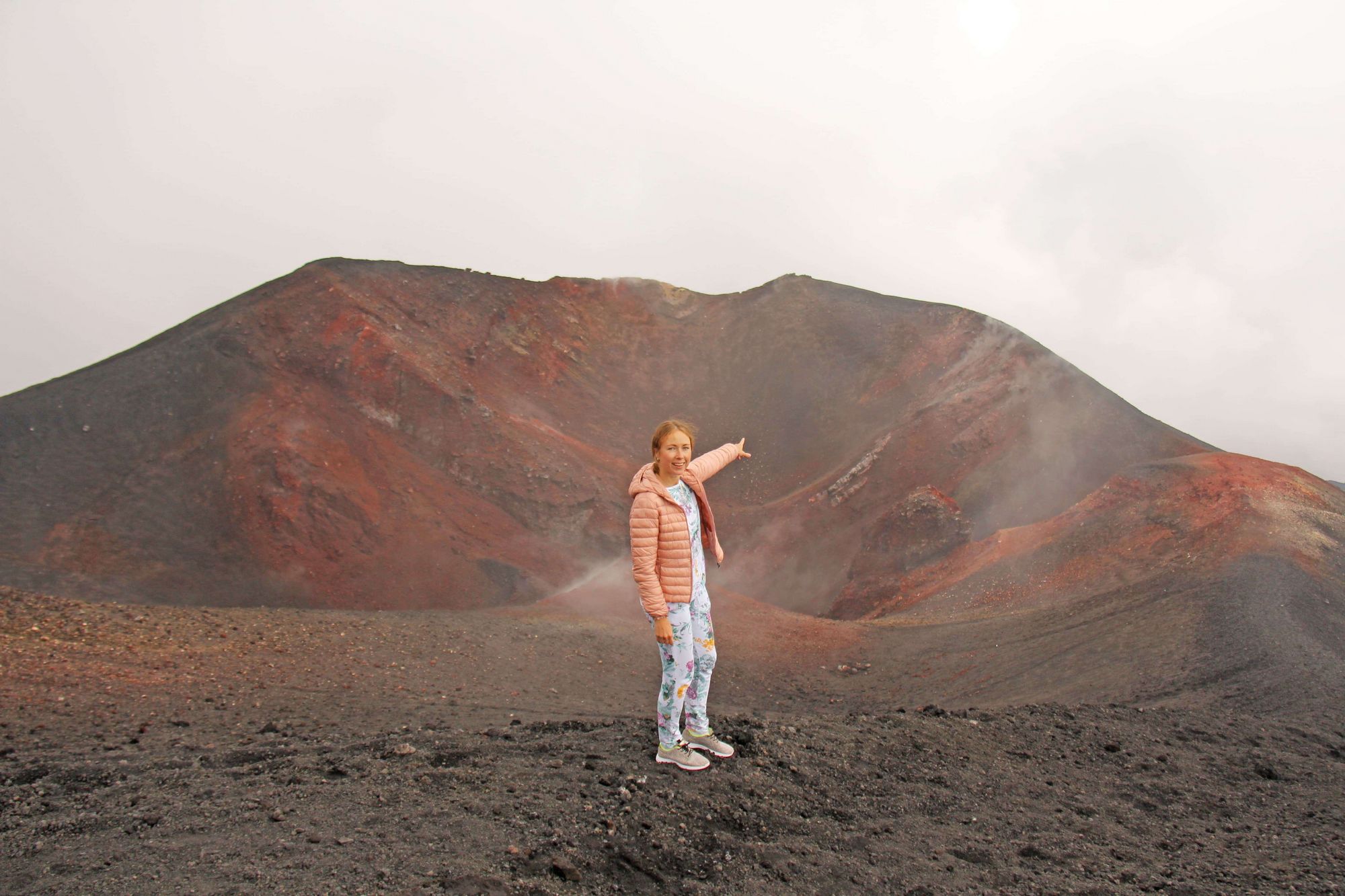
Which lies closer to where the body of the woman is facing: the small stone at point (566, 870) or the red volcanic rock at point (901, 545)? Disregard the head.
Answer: the small stone

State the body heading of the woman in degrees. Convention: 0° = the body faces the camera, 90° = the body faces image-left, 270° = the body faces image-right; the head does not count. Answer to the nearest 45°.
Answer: approximately 315°

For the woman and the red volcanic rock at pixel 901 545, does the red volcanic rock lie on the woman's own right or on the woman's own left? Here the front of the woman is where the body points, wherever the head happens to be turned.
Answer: on the woman's own left

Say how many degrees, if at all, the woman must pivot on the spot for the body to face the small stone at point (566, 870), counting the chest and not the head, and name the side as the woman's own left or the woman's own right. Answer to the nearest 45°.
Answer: approximately 45° to the woman's own right
